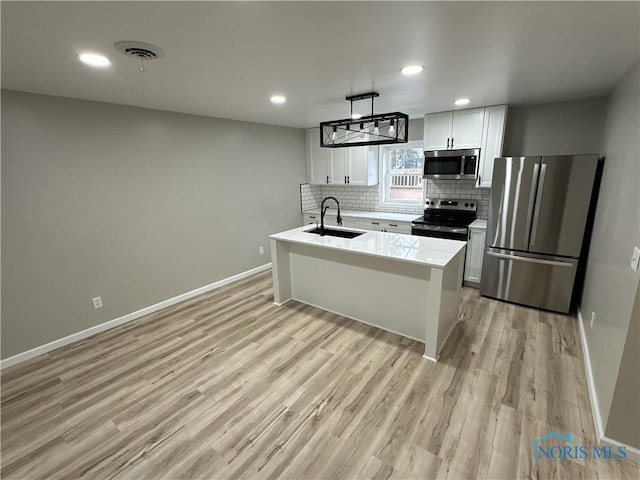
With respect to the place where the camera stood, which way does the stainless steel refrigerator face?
facing the viewer

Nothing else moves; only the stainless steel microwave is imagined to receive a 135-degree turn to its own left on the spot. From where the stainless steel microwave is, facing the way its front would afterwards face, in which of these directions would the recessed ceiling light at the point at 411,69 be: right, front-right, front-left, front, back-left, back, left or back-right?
back-right

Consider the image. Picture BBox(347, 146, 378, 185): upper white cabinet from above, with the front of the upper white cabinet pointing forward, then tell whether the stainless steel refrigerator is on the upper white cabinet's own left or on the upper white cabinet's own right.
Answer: on the upper white cabinet's own left

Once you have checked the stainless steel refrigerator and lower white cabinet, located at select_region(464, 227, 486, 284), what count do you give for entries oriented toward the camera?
2

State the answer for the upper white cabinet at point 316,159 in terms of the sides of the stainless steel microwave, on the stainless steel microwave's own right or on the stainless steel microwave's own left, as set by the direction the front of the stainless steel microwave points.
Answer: on the stainless steel microwave's own right

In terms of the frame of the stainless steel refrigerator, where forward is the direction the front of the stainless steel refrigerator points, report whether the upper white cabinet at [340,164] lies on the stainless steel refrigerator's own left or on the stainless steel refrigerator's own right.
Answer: on the stainless steel refrigerator's own right

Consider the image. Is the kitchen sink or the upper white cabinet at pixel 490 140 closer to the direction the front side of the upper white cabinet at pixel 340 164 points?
the kitchen sink

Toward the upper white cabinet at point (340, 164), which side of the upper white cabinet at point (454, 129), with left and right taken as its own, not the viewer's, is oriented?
right

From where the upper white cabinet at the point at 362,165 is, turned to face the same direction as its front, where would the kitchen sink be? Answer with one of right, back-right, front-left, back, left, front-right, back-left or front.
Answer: front-left

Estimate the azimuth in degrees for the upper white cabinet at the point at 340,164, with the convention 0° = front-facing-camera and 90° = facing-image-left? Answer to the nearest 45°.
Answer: approximately 45°

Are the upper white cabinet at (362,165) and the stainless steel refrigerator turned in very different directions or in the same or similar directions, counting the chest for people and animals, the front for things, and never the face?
same or similar directions

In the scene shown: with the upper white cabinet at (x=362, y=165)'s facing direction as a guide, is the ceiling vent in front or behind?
in front

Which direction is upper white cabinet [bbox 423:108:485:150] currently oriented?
toward the camera

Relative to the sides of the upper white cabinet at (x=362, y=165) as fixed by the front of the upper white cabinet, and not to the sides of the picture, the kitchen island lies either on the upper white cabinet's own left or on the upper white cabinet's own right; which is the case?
on the upper white cabinet's own left

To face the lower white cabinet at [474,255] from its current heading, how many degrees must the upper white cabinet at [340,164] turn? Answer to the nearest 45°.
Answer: approximately 90° to its left
